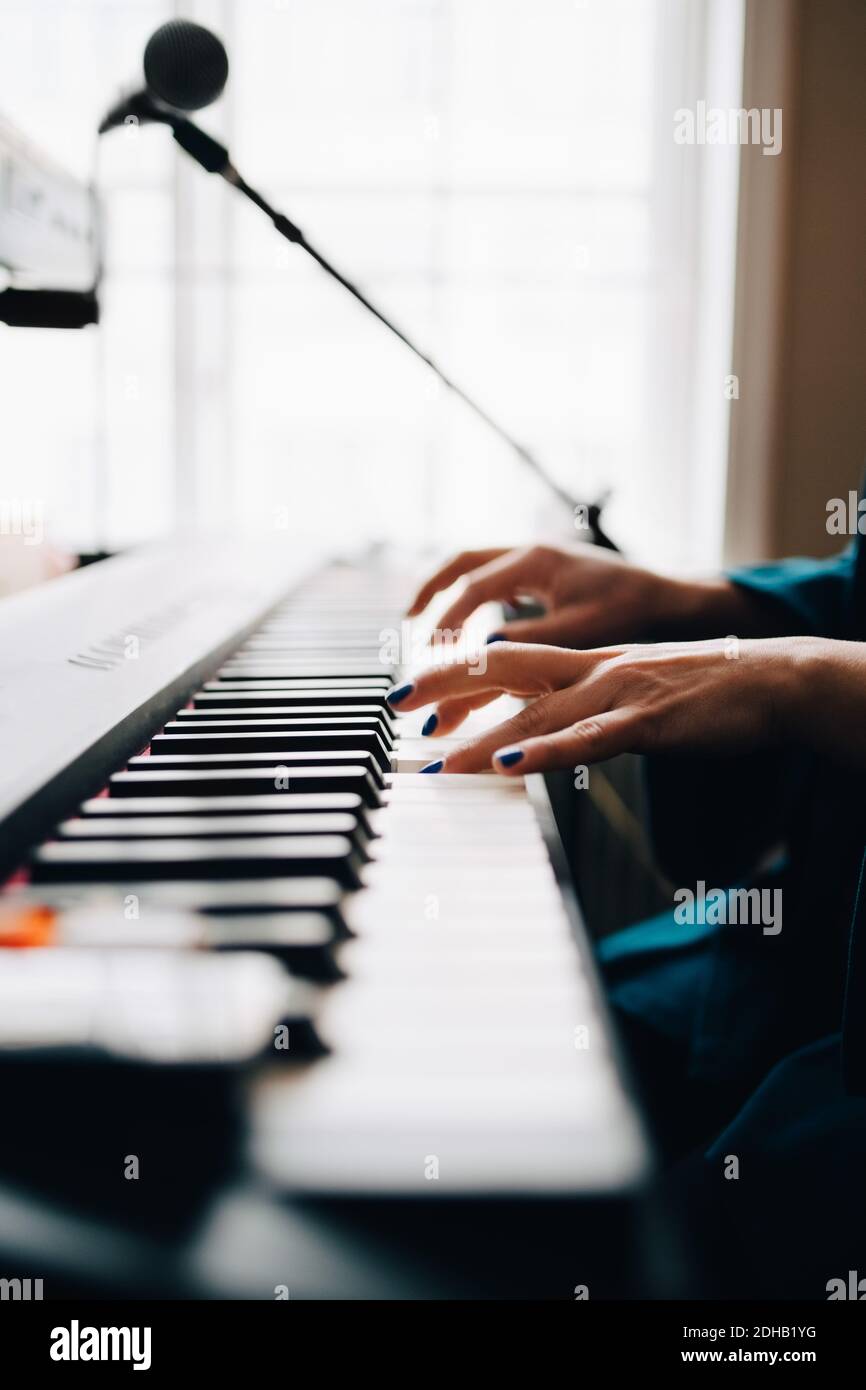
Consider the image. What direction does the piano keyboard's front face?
to the viewer's right
